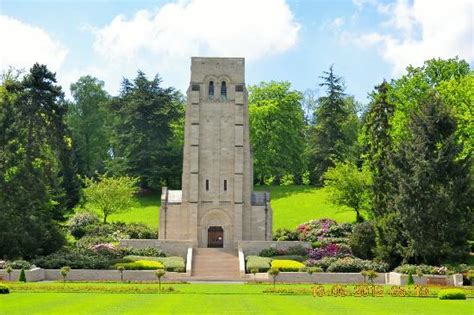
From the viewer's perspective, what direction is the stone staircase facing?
toward the camera

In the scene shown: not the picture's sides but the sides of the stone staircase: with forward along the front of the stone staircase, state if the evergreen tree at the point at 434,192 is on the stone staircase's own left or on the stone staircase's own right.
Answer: on the stone staircase's own left

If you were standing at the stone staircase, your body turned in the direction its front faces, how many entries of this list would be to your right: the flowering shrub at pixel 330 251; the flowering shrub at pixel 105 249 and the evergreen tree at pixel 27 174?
2

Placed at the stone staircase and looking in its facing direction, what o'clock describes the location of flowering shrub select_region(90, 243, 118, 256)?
The flowering shrub is roughly at 3 o'clock from the stone staircase.

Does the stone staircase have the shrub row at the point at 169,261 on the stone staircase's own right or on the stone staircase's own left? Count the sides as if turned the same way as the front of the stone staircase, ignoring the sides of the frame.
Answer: on the stone staircase's own right

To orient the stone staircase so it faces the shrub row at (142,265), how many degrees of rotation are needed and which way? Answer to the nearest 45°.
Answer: approximately 45° to its right

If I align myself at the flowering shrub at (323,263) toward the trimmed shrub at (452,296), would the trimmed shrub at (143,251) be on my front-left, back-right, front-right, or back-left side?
back-right

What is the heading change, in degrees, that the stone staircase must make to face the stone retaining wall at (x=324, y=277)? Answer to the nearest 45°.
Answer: approximately 45° to its left

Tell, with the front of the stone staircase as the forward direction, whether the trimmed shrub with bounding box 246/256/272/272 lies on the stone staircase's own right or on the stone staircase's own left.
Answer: on the stone staircase's own left

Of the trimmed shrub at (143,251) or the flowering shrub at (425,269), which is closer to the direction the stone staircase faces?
the flowering shrub

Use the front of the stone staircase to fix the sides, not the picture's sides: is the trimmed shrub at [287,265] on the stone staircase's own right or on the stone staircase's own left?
on the stone staircase's own left

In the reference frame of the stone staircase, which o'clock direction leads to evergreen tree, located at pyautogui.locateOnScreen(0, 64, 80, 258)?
The evergreen tree is roughly at 3 o'clock from the stone staircase.

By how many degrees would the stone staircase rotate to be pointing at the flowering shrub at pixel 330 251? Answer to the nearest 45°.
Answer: approximately 90° to its left

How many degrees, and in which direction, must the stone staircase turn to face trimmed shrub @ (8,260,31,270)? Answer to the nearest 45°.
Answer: approximately 45° to its right
